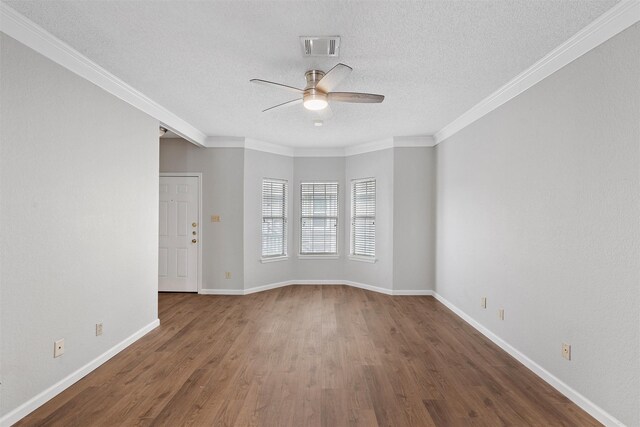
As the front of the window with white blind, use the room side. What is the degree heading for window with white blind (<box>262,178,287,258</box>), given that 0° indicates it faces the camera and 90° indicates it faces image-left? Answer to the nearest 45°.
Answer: approximately 315°

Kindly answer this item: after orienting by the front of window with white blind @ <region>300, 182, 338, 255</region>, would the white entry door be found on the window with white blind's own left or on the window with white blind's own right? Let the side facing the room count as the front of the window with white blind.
on the window with white blind's own right

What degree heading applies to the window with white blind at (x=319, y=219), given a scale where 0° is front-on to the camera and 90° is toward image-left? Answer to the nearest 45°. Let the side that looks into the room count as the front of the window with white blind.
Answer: approximately 0°

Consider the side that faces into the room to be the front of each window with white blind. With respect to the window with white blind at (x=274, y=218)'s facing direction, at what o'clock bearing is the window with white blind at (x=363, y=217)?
the window with white blind at (x=363, y=217) is roughly at 11 o'clock from the window with white blind at (x=274, y=218).

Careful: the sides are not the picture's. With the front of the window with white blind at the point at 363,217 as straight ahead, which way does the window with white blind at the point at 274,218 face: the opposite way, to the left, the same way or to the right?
to the left

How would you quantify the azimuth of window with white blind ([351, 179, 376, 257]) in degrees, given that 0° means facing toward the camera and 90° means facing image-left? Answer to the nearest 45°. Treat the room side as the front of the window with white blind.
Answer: approximately 45°

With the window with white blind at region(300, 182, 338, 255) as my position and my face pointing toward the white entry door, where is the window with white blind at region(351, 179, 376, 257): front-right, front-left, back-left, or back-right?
back-left
